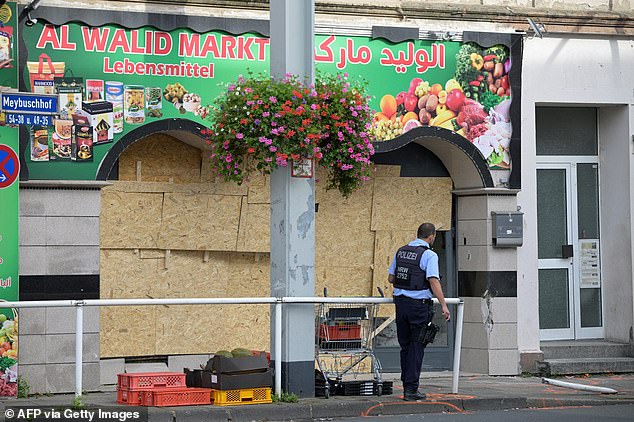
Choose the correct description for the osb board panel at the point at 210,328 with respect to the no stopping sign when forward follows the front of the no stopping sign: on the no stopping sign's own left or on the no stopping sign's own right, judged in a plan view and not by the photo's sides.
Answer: on the no stopping sign's own left

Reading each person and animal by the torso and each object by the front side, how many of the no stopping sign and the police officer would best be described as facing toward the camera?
1

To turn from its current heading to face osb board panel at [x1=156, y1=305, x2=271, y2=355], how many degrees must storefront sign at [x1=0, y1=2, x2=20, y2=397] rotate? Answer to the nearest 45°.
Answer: approximately 135° to its left

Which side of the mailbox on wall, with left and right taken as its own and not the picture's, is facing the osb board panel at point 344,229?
right

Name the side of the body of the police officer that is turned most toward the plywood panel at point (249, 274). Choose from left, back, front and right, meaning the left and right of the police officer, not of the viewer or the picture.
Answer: left

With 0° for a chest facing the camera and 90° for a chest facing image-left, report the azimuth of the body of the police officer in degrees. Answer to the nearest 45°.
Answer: approximately 225°

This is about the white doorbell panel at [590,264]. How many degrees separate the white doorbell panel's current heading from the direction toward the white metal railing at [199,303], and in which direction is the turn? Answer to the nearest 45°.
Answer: approximately 45° to its right

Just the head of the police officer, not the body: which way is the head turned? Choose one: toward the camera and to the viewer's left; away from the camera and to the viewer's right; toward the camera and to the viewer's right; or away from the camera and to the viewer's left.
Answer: away from the camera and to the viewer's right

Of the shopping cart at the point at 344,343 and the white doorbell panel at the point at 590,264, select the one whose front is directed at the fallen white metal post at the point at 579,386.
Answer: the white doorbell panel
